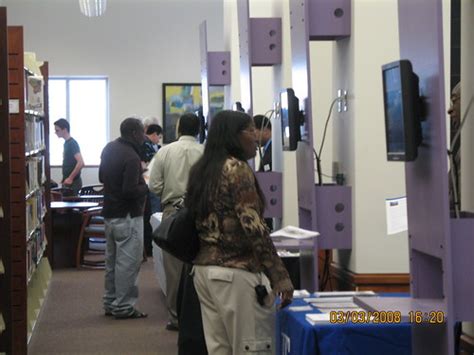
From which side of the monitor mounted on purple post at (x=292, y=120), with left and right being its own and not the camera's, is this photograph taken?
left

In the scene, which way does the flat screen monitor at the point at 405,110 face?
to the viewer's left

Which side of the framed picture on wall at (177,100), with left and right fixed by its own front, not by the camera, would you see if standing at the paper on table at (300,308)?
front

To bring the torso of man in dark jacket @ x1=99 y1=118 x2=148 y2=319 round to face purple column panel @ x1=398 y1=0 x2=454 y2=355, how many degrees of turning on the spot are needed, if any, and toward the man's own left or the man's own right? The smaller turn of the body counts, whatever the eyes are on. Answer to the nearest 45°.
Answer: approximately 135° to the man's own right

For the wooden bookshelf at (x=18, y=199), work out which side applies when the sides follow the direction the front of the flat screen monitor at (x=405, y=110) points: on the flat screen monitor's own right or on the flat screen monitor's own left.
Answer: on the flat screen monitor's own right

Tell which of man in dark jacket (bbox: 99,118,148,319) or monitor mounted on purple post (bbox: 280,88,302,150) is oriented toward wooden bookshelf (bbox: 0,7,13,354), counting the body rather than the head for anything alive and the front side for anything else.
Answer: the monitor mounted on purple post

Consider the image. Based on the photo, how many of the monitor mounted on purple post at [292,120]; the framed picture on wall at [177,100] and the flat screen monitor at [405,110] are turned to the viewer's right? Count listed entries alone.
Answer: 0

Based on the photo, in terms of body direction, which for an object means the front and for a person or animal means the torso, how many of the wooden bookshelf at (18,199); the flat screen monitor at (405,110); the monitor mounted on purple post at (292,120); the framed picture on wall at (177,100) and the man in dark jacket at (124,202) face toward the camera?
1

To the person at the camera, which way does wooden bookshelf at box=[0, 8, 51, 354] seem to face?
facing to the right of the viewer

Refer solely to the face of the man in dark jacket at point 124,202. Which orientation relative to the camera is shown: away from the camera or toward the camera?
away from the camera

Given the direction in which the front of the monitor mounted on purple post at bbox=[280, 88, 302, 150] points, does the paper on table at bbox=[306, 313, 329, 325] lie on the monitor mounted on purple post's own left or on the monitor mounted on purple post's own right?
on the monitor mounted on purple post's own left

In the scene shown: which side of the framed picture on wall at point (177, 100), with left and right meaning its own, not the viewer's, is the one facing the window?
right

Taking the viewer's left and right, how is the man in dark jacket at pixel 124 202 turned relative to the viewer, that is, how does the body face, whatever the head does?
facing away from the viewer and to the right of the viewer

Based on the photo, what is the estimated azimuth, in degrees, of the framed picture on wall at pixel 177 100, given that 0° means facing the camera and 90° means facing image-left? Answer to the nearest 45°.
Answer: approximately 0°

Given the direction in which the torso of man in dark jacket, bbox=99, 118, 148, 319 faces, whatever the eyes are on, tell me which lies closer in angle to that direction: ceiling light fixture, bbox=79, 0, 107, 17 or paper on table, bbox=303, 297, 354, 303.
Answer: the ceiling light fixture

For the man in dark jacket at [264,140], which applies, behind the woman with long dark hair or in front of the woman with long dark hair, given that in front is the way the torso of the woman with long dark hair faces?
in front
